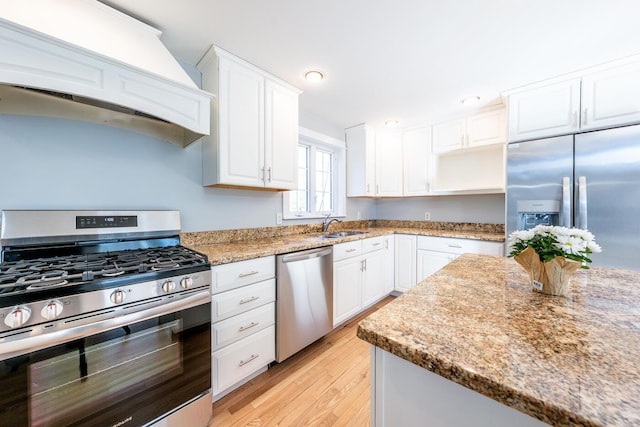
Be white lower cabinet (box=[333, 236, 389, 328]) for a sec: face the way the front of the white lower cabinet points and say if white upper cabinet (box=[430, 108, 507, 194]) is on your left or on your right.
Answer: on your left

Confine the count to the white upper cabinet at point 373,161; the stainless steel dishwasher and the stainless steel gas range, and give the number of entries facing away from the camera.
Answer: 0

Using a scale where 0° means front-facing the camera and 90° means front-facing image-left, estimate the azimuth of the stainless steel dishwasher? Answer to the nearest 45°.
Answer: approximately 315°

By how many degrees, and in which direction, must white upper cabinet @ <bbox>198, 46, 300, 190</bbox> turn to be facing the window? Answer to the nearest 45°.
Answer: approximately 90° to its left

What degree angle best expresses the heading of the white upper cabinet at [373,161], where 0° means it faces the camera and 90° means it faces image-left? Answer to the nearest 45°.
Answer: approximately 315°

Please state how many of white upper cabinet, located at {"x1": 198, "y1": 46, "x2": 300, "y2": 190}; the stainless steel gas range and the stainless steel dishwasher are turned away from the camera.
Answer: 0

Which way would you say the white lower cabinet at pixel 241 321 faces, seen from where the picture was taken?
facing the viewer and to the right of the viewer

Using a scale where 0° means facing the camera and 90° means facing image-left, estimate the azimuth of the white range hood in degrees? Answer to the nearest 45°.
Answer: approximately 315°

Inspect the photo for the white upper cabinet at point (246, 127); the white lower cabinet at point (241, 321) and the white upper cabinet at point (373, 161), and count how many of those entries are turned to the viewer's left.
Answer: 0

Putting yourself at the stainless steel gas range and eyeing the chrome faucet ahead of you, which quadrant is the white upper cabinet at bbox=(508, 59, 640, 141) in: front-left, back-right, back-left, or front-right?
front-right

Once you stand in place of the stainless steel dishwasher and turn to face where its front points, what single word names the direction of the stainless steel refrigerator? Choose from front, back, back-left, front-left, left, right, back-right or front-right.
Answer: front-left
